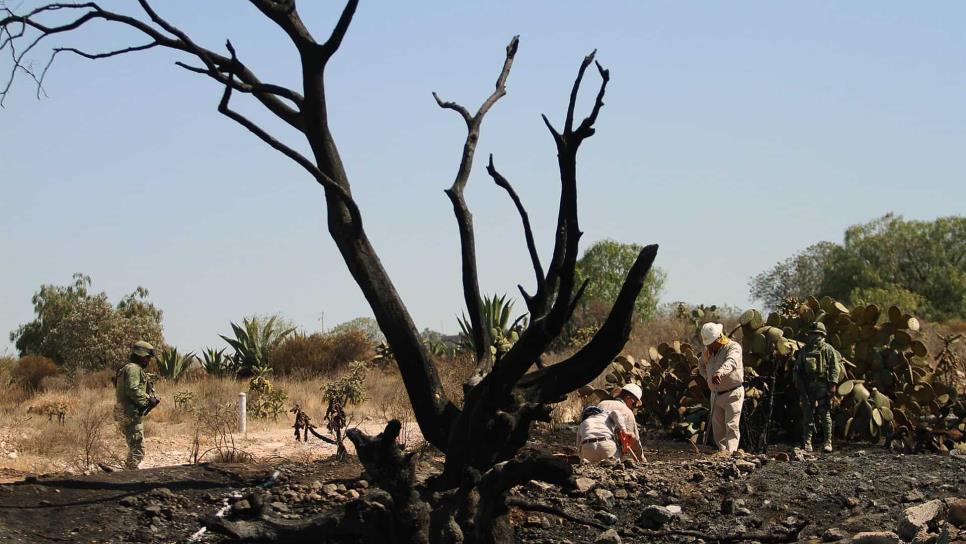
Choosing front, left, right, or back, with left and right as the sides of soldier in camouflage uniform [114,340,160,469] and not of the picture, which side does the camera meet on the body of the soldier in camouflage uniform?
right

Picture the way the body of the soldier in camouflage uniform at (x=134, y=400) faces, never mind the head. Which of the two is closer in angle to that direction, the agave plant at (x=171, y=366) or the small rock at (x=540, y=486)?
the small rock

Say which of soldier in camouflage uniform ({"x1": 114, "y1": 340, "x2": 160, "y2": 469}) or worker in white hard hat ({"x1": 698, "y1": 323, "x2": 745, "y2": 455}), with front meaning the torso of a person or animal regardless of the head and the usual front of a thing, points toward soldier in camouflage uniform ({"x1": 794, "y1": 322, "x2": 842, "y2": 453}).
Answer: soldier in camouflage uniform ({"x1": 114, "y1": 340, "x2": 160, "y2": 469})

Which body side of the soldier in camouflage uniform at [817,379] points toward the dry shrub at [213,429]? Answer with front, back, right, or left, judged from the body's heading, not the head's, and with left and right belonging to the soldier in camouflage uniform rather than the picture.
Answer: right

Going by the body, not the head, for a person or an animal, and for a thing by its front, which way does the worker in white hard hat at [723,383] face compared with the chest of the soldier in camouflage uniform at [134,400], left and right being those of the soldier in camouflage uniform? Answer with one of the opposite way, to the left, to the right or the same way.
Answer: the opposite way

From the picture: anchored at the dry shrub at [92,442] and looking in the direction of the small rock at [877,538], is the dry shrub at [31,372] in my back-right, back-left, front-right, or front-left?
back-left

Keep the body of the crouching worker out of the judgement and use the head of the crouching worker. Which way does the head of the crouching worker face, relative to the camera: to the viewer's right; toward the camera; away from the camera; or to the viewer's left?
to the viewer's right

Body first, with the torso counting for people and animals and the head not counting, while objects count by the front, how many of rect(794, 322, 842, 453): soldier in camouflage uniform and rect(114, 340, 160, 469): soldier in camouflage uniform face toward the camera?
1

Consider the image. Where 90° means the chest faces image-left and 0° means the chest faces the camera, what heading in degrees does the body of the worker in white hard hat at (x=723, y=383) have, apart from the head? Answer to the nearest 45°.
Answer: approximately 45°

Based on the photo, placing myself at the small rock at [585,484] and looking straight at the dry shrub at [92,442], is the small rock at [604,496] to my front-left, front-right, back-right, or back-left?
back-left
